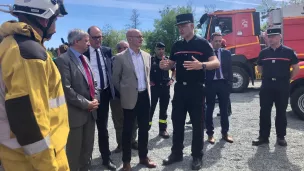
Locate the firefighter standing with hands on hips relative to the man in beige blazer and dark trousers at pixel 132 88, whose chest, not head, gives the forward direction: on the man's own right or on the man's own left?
on the man's own left

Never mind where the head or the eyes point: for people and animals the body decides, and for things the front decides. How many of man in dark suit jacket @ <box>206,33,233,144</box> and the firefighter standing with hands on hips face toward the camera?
2

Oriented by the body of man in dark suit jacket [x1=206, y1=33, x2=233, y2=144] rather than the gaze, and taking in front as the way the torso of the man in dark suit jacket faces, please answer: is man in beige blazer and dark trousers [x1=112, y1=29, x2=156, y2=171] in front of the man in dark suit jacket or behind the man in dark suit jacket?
in front

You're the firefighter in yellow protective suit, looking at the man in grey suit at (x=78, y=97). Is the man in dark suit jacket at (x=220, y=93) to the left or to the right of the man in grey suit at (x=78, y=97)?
right

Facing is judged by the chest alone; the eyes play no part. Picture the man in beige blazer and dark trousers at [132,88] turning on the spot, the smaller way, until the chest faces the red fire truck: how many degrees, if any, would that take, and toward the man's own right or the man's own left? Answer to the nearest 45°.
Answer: approximately 90° to the man's own left

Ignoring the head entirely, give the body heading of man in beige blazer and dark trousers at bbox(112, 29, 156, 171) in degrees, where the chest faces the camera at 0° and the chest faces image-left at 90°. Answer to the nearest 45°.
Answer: approximately 315°

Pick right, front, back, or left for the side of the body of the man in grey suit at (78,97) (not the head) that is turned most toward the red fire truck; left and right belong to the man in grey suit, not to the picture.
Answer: left

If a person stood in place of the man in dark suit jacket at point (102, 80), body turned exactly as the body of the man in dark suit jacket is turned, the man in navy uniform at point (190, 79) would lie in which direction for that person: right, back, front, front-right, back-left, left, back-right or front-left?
front-left

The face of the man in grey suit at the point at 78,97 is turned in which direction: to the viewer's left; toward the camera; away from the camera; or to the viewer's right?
to the viewer's right
